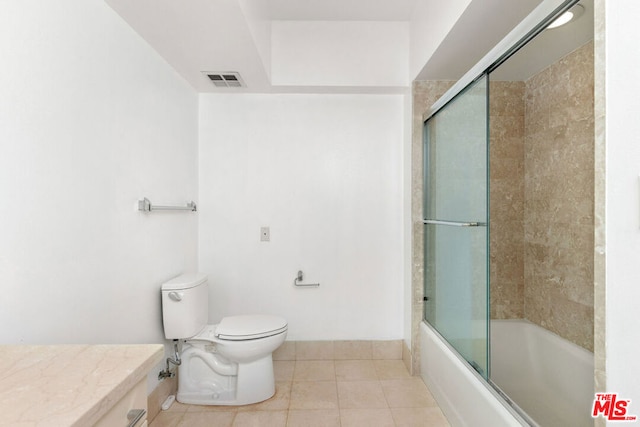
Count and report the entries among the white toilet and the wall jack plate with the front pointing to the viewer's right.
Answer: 1

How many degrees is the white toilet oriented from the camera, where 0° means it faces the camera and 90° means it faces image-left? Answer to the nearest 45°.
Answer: approximately 270°

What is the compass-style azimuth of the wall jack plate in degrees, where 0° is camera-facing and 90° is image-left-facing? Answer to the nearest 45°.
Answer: approximately 0°

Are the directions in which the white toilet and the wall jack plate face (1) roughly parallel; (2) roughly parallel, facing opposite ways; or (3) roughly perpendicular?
roughly perpendicular

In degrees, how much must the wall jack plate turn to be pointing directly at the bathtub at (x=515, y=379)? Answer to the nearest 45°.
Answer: approximately 45° to its left

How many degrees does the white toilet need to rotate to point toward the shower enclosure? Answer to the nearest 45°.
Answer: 0° — it already faces it

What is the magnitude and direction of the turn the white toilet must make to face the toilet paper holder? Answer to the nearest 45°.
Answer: approximately 45° to its left
